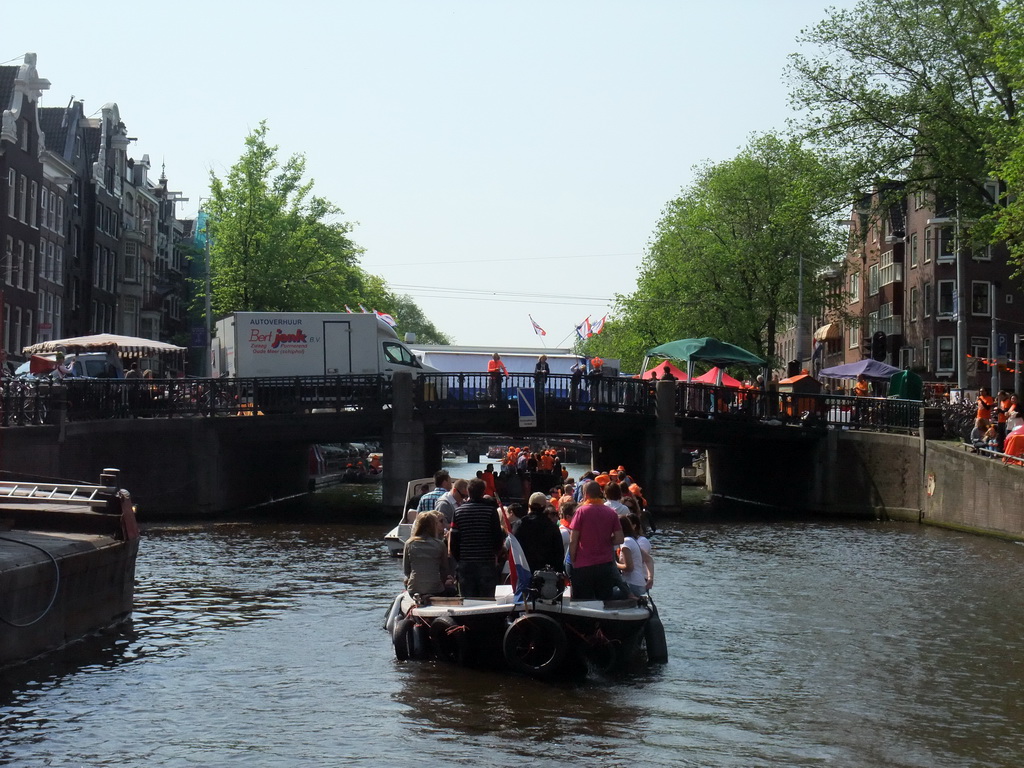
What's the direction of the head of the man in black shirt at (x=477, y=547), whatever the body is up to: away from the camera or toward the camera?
away from the camera

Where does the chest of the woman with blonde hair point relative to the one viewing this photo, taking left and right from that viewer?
facing away from the viewer

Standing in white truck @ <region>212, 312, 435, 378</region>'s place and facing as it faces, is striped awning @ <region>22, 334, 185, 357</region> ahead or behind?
behind

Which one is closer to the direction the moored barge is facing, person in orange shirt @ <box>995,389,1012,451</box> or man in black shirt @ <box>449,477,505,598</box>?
the person in orange shirt

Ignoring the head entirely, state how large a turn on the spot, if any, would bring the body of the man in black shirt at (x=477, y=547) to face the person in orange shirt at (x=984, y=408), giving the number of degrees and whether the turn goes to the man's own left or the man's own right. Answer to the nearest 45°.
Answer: approximately 45° to the man's own right

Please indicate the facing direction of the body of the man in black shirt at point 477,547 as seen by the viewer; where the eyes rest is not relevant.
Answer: away from the camera

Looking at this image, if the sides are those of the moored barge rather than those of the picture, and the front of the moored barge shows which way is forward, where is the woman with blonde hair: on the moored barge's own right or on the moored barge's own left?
on the moored barge's own right

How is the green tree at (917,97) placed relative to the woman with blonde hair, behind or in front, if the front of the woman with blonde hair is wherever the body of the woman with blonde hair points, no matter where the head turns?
in front

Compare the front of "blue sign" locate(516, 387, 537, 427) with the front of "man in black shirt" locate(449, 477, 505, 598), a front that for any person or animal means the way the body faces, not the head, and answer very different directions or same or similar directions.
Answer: very different directions

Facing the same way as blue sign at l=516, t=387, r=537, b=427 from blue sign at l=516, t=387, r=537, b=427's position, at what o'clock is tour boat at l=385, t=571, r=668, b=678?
The tour boat is roughly at 12 o'clock from the blue sign.

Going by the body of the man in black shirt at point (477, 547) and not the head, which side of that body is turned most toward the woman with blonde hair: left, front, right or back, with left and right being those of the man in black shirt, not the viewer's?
left

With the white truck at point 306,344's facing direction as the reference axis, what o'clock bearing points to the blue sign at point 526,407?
The blue sign is roughly at 1 o'clock from the white truck.

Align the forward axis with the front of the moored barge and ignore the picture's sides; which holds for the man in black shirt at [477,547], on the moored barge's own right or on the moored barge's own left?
on the moored barge's own right

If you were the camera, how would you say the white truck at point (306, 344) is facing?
facing to the right of the viewer

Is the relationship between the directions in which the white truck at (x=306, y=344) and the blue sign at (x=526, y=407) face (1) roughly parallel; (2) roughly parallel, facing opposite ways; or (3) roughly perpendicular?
roughly perpendicular

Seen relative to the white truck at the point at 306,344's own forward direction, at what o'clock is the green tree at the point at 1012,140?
The green tree is roughly at 1 o'clock from the white truck.

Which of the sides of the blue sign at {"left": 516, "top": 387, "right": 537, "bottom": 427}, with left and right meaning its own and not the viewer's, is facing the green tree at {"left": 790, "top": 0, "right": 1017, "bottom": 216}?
left

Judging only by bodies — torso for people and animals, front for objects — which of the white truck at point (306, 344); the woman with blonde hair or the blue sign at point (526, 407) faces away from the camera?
the woman with blonde hair
